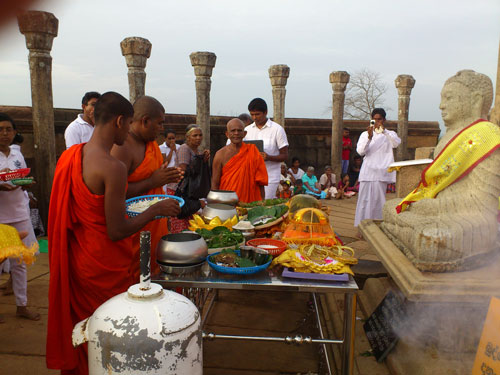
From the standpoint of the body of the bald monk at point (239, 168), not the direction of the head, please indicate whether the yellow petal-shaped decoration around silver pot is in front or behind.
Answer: in front

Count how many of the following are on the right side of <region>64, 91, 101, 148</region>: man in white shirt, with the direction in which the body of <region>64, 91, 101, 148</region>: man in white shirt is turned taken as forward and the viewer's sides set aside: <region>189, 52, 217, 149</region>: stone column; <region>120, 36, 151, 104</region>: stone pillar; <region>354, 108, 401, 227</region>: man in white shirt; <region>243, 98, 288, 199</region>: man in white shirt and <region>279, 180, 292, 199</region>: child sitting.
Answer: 0

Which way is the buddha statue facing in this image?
to the viewer's left

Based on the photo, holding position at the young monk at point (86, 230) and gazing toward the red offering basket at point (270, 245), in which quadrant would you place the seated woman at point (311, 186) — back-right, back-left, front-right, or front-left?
front-left

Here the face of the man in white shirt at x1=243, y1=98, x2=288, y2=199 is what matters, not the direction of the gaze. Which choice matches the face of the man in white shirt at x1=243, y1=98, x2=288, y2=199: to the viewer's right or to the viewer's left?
to the viewer's left

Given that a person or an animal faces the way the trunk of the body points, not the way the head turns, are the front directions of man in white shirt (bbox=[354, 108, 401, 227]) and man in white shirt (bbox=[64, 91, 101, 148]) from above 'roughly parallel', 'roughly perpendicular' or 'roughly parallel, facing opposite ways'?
roughly perpendicular

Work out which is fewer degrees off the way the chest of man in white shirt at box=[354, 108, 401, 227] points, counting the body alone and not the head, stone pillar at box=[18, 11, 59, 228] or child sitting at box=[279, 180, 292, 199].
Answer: the stone pillar

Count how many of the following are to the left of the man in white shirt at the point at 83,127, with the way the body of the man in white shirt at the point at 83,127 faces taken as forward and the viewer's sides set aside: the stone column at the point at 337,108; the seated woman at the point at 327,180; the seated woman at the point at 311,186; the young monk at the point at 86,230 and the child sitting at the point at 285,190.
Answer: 4

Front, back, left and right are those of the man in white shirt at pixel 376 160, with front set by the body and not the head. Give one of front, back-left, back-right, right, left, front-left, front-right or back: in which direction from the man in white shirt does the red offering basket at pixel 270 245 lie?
front

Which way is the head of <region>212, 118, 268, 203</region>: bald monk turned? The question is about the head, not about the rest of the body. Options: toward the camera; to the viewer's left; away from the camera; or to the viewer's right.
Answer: toward the camera

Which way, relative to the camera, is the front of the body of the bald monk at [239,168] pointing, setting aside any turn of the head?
toward the camera
